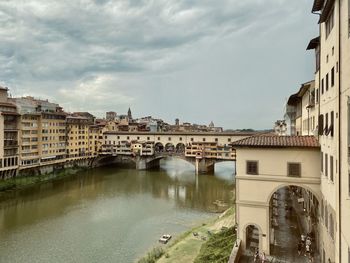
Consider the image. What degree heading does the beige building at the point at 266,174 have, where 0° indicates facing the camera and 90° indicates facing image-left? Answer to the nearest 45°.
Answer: approximately 0°

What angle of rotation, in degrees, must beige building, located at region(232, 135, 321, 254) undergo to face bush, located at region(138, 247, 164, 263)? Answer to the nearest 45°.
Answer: approximately 90° to its right

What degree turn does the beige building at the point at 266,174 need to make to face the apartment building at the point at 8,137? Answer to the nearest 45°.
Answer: approximately 135° to its right
